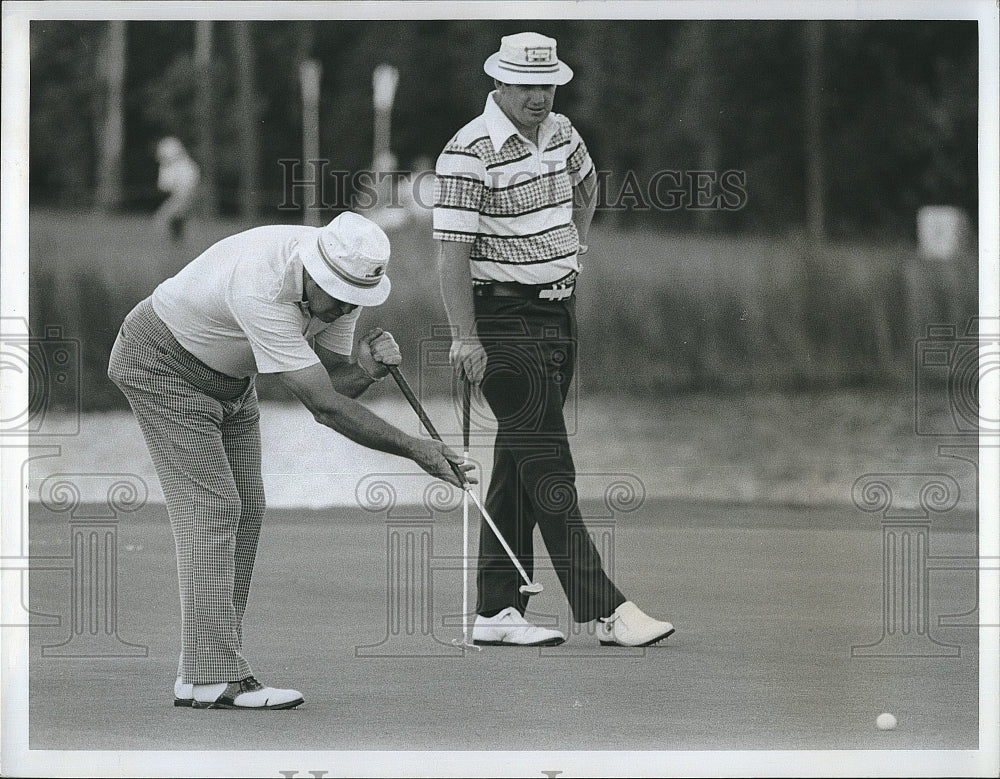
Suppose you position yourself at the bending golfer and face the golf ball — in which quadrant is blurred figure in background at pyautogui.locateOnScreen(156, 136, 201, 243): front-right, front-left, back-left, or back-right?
back-left

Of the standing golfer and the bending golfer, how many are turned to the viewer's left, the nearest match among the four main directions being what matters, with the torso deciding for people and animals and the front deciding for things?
0

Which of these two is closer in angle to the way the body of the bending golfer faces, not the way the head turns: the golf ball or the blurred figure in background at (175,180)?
the golf ball

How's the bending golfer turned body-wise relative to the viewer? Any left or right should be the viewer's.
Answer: facing to the right of the viewer

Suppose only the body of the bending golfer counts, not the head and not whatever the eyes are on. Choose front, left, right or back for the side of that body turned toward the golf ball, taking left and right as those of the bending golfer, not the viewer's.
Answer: front

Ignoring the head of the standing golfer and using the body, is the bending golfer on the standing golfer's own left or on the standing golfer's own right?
on the standing golfer's own right

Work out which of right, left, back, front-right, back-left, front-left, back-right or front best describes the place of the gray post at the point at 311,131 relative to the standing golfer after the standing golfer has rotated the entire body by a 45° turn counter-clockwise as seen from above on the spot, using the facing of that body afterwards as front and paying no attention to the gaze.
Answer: back

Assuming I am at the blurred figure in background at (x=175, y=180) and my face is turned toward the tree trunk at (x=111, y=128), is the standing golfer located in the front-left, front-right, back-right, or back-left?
back-left

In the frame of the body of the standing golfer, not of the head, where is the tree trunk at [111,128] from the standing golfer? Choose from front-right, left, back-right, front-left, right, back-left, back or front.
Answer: back-right
